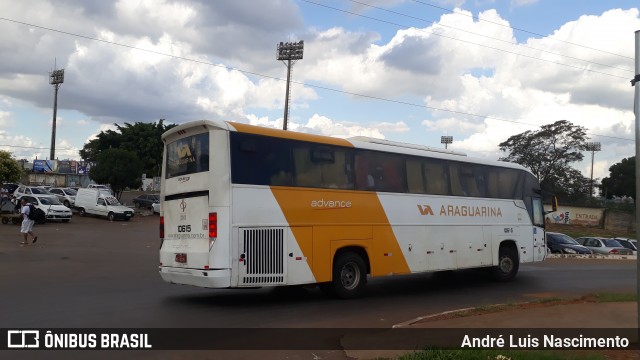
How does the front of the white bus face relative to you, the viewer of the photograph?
facing away from the viewer and to the right of the viewer

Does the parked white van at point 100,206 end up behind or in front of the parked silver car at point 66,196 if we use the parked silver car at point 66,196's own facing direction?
in front

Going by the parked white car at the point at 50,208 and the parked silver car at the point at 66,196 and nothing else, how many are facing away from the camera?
0

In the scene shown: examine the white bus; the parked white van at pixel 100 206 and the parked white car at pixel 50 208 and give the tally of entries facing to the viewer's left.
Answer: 0

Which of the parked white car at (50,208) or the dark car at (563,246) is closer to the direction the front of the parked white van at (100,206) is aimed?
the dark car

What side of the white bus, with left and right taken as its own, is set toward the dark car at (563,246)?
front

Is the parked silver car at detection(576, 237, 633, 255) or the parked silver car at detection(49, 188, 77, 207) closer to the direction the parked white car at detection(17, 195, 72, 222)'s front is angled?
the parked silver car at detection(576, 237, 633, 255)

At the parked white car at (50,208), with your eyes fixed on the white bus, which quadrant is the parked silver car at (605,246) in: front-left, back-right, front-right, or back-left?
front-left

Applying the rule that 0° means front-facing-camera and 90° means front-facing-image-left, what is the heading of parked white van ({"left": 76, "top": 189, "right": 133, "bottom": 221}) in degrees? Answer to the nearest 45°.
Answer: approximately 315°

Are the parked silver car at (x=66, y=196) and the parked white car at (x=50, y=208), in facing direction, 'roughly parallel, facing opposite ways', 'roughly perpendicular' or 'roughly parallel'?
roughly parallel

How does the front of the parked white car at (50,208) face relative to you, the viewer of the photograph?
facing the viewer and to the right of the viewer

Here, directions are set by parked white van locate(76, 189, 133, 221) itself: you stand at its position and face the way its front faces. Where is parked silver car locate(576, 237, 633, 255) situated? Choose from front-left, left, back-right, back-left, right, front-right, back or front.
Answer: front
